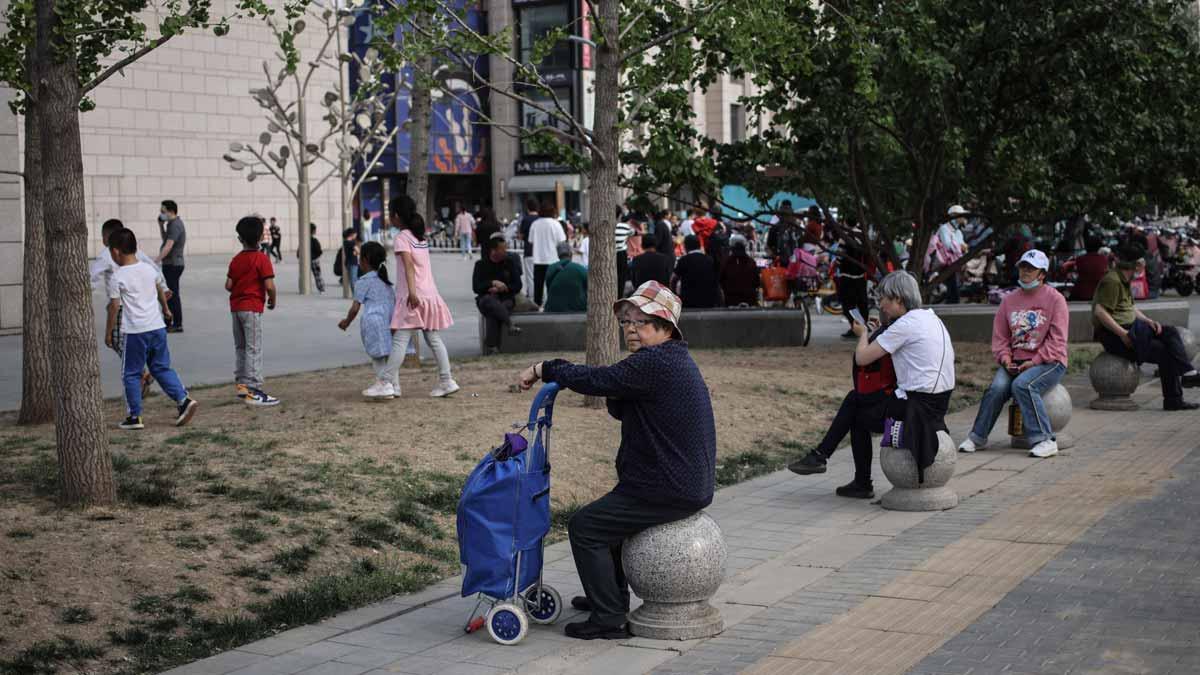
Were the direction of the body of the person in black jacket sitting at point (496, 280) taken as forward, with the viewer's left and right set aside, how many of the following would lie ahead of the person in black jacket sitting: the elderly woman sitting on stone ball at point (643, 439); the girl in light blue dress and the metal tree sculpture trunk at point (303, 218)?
2

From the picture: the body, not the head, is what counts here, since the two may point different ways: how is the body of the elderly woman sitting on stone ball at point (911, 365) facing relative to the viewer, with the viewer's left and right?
facing to the left of the viewer

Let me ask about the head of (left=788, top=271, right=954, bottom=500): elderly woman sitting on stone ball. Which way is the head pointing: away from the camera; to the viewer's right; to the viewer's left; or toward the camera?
to the viewer's left

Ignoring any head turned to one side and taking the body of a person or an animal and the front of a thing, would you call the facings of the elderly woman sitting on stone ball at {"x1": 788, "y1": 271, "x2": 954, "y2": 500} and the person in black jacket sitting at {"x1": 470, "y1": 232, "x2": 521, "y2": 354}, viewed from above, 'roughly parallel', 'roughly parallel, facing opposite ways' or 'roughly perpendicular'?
roughly perpendicular

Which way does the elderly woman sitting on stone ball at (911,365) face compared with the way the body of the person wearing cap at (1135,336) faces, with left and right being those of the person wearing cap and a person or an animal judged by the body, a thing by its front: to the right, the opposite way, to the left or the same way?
the opposite way

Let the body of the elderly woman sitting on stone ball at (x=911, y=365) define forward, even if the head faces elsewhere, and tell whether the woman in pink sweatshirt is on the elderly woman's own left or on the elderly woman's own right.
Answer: on the elderly woman's own right

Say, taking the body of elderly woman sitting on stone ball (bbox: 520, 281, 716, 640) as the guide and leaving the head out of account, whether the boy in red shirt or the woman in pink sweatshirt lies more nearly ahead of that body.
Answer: the boy in red shirt

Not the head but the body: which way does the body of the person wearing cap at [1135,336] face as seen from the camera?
to the viewer's right

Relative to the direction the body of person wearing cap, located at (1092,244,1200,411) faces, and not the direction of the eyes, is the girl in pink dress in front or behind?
behind

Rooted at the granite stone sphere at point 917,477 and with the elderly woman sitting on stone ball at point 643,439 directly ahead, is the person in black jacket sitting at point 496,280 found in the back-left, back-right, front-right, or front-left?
back-right

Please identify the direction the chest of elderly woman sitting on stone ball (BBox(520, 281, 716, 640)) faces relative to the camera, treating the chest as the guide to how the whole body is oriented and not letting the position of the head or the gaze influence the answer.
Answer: to the viewer's left

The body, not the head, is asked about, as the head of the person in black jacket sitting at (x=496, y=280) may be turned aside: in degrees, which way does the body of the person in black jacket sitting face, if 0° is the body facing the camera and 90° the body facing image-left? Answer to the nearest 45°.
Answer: approximately 0°

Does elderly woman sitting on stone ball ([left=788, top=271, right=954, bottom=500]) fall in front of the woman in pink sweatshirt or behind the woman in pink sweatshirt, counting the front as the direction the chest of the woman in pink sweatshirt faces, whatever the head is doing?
in front
